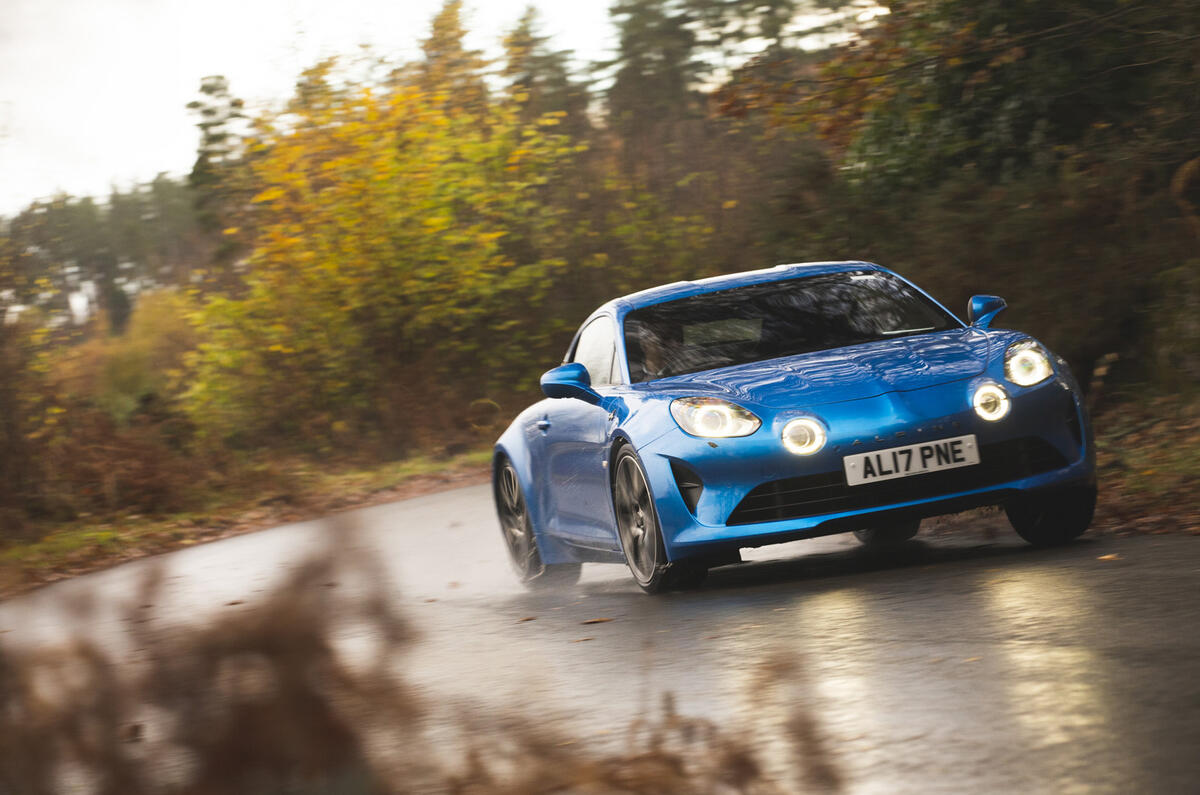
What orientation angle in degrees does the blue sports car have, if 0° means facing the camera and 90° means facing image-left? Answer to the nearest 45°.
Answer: approximately 315°

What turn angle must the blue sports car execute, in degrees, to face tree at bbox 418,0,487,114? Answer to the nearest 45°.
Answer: approximately 135° to its left
